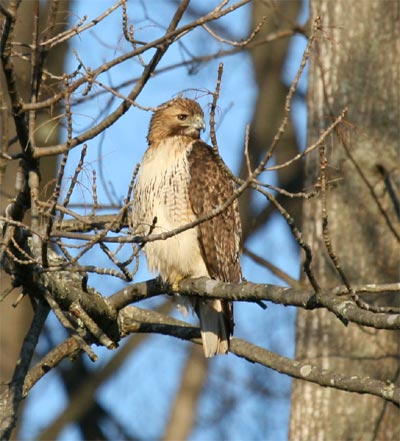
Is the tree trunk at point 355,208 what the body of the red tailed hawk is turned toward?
no

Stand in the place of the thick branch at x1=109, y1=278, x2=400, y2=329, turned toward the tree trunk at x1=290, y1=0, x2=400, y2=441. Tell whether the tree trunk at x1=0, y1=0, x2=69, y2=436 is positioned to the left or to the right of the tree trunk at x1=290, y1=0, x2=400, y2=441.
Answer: left

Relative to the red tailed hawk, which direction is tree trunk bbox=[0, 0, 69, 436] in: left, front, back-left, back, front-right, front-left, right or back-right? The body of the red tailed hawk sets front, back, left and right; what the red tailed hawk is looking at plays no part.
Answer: right

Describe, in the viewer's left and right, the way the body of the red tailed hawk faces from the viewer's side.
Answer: facing the viewer and to the left of the viewer
